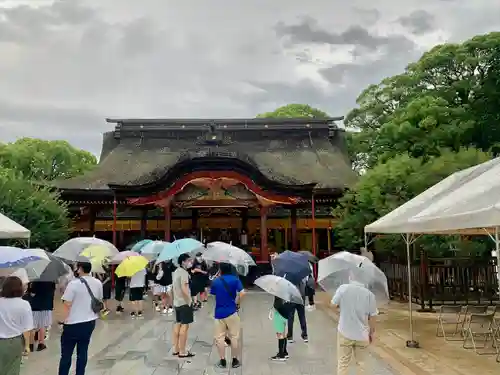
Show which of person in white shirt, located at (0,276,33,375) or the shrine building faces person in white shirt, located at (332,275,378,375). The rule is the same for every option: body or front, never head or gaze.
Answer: the shrine building

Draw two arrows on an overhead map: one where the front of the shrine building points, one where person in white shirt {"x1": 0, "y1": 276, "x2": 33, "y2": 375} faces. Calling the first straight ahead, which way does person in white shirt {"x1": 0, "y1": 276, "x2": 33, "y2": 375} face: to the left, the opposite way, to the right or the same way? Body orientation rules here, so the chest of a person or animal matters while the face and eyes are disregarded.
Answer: the opposite way

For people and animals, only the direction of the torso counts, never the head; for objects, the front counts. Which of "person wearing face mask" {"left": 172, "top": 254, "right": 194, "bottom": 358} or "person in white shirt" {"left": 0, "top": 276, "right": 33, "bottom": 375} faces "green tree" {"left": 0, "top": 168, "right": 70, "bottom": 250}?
the person in white shirt

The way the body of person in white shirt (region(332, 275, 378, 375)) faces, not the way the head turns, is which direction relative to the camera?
away from the camera

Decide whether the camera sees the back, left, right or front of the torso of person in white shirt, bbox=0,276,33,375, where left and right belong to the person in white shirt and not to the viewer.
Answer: back

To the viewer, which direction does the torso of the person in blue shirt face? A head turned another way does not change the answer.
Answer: away from the camera

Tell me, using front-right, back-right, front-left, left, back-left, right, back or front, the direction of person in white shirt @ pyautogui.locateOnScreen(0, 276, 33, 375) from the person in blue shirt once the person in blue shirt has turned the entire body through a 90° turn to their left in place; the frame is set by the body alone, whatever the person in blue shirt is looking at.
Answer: front-left

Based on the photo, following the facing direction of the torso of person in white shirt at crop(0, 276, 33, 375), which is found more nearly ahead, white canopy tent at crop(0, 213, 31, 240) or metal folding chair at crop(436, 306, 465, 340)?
the white canopy tent
